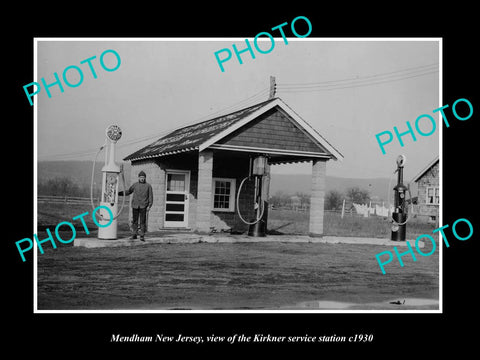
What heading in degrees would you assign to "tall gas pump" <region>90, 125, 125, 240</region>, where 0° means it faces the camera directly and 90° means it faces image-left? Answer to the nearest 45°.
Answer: approximately 0°

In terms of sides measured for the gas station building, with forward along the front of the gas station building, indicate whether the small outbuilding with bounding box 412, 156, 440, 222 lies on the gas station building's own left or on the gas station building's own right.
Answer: on the gas station building's own left

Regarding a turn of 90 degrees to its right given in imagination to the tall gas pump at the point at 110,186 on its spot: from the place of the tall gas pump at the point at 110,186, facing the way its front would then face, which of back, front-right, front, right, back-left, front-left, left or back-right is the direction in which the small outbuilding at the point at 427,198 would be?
back-right

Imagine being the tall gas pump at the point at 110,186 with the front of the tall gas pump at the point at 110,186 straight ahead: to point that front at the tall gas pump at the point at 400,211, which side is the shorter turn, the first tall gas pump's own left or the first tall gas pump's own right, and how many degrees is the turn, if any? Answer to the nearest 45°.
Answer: approximately 90° to the first tall gas pump's own left

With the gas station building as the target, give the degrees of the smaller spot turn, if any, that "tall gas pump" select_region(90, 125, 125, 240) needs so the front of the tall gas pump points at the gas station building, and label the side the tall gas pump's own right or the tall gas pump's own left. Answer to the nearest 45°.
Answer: approximately 135° to the tall gas pump's own left

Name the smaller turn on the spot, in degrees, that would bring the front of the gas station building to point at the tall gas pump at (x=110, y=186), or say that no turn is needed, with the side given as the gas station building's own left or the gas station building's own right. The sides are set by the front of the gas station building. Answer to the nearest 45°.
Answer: approximately 90° to the gas station building's own right

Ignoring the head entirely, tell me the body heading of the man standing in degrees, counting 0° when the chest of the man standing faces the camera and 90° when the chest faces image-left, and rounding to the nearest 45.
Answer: approximately 0°

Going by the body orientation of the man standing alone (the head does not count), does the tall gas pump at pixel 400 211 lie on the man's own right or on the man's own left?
on the man's own left

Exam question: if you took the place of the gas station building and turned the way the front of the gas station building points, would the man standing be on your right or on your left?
on your right

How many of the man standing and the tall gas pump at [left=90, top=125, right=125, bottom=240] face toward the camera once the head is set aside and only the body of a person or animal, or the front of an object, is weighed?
2
